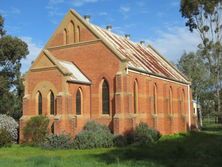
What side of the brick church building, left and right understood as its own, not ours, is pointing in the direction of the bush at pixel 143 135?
left

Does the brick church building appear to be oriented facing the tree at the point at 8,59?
no

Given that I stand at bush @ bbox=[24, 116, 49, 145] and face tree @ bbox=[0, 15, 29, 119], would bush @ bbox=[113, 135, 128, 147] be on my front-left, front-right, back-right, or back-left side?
back-right

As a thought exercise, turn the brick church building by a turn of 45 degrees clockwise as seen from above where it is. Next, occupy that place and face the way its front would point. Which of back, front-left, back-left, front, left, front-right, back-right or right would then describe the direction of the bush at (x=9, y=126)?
front

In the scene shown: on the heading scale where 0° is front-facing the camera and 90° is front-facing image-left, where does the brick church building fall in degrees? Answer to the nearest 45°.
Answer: approximately 45°

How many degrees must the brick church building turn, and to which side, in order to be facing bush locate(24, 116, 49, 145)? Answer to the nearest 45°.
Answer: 0° — it already faces it

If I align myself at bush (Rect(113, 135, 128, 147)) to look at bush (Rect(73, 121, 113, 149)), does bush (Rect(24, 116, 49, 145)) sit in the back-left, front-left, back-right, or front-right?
front-right
